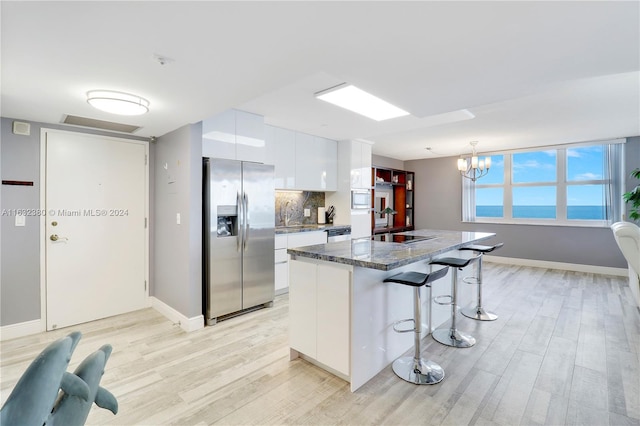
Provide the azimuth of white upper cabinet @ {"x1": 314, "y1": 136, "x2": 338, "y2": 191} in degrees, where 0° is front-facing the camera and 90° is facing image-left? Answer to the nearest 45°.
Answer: approximately 315°

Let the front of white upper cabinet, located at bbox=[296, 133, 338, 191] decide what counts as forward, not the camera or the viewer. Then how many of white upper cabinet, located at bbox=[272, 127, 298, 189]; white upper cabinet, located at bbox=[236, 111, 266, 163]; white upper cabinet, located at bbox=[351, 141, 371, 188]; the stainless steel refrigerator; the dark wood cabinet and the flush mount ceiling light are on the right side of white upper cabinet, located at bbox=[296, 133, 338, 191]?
4

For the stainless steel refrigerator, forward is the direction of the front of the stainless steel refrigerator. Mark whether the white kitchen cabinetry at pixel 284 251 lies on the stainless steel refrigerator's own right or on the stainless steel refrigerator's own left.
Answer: on the stainless steel refrigerator's own left

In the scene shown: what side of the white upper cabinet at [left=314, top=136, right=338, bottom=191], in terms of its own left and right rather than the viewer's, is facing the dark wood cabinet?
left

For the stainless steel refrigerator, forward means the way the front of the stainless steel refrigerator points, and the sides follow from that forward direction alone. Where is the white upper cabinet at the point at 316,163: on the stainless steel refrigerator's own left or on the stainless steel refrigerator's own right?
on the stainless steel refrigerator's own left

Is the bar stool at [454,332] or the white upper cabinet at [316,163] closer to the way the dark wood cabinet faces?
the bar stool

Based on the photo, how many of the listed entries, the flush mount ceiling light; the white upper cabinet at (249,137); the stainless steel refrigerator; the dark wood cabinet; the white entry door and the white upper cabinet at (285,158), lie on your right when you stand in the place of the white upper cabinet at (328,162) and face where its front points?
5
